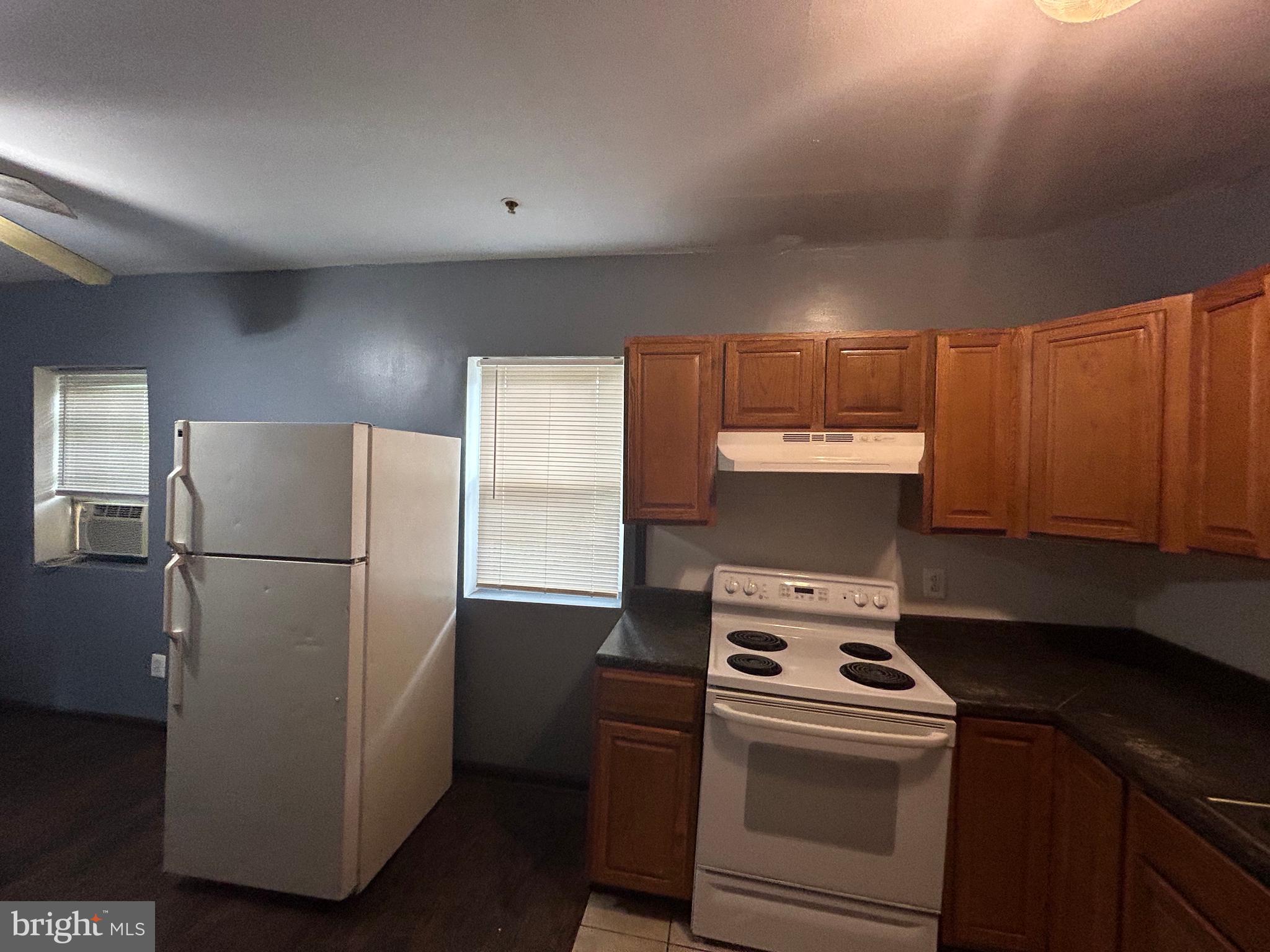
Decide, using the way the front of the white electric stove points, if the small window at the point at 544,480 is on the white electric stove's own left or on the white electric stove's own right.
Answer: on the white electric stove's own right

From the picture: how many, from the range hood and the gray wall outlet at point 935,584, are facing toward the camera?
2

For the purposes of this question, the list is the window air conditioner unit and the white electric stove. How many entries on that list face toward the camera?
2

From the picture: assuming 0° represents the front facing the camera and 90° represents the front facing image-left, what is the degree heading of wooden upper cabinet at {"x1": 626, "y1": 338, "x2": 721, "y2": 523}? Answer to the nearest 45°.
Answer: approximately 0°

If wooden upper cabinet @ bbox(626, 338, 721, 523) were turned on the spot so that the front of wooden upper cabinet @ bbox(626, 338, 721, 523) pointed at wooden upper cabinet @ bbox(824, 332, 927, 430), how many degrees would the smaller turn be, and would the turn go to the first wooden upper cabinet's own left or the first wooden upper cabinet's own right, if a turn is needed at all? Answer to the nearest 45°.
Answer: approximately 90° to the first wooden upper cabinet's own left

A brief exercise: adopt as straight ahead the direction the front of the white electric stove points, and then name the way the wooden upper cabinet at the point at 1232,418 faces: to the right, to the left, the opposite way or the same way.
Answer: to the right

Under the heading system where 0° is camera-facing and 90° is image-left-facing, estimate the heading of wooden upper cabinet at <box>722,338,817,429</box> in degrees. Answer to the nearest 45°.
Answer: approximately 0°
